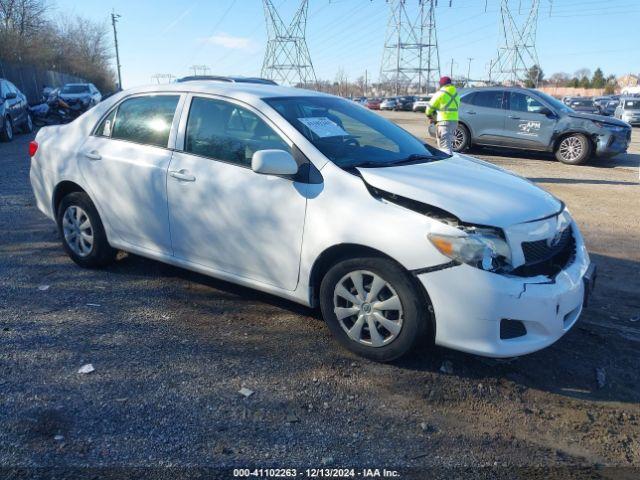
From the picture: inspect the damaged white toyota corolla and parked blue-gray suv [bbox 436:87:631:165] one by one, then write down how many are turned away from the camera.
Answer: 0

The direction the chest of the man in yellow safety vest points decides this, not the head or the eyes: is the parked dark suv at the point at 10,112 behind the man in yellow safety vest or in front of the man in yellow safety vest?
in front

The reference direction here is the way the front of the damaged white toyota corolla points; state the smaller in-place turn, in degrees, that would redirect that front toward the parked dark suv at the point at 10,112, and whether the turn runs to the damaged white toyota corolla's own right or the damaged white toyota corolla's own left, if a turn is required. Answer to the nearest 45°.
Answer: approximately 180°

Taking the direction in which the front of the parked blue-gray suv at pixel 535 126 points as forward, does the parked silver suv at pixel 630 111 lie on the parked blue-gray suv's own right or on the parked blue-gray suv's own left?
on the parked blue-gray suv's own left

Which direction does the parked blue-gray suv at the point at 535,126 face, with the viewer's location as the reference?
facing the viewer and to the right of the viewer

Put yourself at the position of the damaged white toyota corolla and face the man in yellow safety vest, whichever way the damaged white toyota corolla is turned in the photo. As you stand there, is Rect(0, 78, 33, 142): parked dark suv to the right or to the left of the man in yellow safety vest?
left

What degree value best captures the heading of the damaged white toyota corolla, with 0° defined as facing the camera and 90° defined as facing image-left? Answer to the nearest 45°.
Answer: approximately 315°

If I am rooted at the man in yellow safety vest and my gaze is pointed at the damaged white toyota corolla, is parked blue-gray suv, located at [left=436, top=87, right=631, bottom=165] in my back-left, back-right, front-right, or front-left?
back-left
